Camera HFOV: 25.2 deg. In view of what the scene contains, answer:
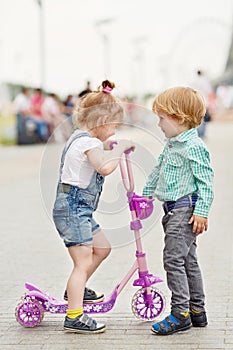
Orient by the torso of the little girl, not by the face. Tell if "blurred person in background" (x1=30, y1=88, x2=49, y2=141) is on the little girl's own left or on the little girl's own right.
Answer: on the little girl's own left

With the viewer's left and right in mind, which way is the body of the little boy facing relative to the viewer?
facing to the left of the viewer

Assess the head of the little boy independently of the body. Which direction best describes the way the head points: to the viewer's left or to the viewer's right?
to the viewer's left

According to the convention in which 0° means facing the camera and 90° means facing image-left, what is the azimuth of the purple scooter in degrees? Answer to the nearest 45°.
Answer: approximately 270°

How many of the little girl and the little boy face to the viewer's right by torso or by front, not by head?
1

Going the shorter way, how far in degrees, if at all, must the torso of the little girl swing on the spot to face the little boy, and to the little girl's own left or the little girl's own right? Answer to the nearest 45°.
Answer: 0° — they already face them

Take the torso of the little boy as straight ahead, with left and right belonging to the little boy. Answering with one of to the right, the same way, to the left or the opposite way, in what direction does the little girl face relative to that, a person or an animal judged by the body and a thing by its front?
the opposite way

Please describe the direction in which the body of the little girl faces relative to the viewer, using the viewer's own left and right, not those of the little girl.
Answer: facing to the right of the viewer

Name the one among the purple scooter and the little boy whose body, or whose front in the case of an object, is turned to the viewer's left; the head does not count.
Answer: the little boy

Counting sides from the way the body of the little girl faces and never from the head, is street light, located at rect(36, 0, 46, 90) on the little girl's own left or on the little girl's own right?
on the little girl's own left
